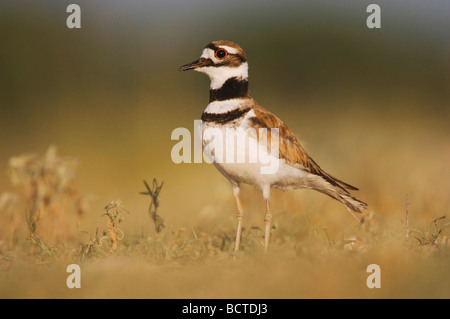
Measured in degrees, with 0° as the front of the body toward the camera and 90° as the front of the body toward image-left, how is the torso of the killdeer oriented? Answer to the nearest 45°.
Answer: approximately 90°
